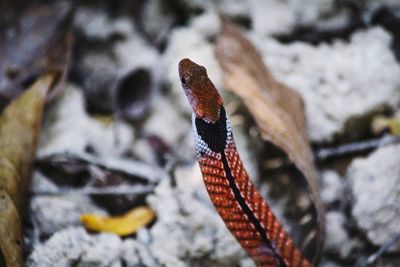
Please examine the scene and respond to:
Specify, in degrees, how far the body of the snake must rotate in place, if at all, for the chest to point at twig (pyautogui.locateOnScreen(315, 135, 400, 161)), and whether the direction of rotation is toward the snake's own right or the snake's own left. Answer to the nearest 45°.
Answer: approximately 90° to the snake's own right

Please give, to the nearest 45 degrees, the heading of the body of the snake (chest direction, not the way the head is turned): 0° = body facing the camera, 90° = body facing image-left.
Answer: approximately 135°

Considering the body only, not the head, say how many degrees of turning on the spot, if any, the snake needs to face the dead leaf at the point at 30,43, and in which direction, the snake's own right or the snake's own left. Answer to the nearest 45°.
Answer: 0° — it already faces it

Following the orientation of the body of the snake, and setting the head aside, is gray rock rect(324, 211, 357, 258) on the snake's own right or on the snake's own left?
on the snake's own right

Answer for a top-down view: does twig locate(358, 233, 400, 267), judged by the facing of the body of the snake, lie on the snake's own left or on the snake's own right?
on the snake's own right

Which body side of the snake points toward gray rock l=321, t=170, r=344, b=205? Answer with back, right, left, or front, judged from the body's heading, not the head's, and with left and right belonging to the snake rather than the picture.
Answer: right

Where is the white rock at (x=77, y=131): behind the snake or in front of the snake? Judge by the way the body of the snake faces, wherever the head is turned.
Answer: in front
